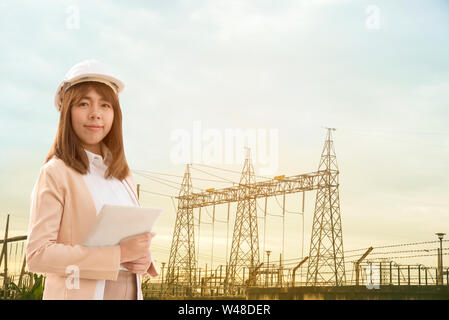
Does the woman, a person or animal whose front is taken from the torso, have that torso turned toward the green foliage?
no

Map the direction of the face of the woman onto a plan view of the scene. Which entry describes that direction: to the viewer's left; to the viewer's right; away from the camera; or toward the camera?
toward the camera

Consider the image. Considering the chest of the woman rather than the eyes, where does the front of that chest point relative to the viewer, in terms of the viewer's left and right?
facing the viewer and to the right of the viewer
